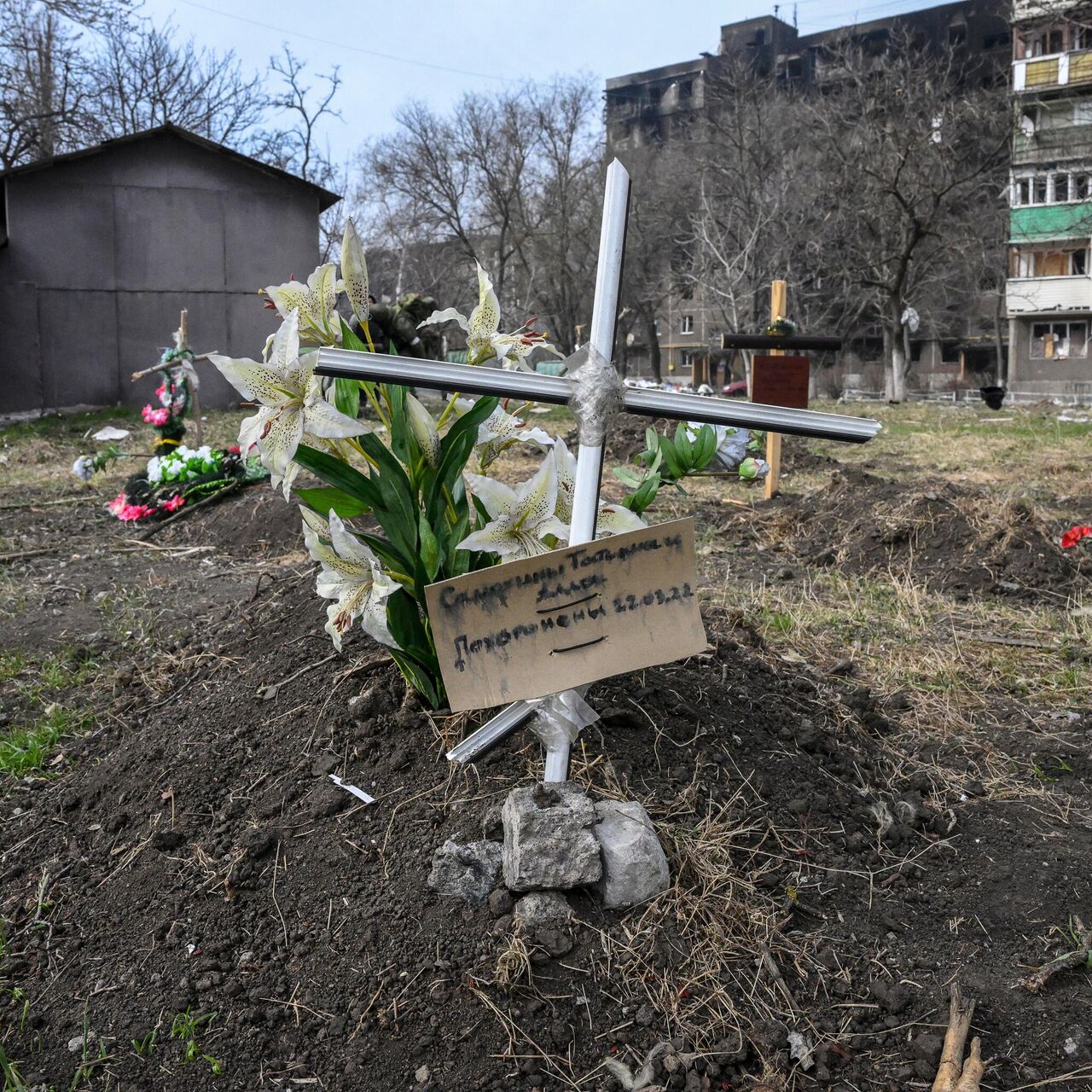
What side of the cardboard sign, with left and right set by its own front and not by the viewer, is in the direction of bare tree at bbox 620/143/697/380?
back

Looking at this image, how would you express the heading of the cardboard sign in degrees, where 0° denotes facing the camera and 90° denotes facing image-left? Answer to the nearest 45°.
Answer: approximately 0°

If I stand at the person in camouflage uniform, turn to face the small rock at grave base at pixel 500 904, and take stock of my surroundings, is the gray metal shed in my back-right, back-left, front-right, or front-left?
back-right

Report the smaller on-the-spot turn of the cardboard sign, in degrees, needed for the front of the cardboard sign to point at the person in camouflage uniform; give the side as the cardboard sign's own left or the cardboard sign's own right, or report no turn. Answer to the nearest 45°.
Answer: approximately 180°
